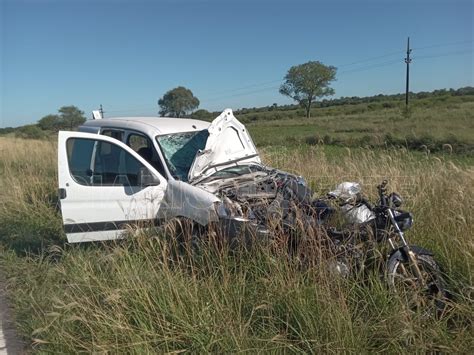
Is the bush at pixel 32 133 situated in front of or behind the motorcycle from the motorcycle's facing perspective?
behind

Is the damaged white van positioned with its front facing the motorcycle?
yes

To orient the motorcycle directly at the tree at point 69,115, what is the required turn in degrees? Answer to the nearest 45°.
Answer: approximately 180°

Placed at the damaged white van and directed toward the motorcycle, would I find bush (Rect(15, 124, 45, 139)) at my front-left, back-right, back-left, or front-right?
back-left

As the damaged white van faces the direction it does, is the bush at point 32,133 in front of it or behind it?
behind

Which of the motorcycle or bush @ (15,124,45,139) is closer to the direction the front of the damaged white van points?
the motorcycle

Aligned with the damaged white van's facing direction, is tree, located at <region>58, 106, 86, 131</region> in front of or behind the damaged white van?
behind

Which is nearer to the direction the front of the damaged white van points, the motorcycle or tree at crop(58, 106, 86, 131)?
the motorcycle

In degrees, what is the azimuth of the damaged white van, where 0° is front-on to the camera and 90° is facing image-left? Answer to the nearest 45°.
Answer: approximately 315°

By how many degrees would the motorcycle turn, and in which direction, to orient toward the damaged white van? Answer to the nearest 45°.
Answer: approximately 135° to its right

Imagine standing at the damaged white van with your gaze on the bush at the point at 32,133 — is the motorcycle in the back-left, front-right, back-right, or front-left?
back-right
